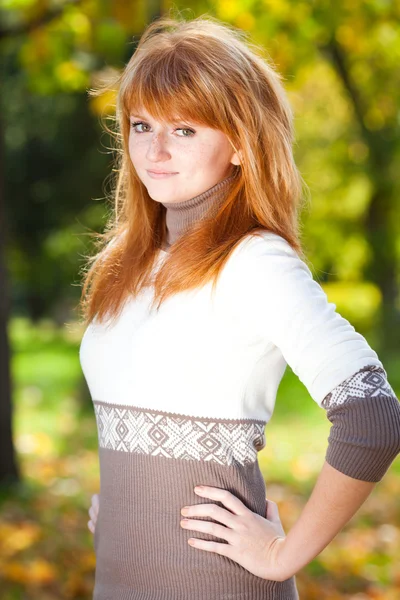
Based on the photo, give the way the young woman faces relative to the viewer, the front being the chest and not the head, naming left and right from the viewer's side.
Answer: facing the viewer and to the left of the viewer

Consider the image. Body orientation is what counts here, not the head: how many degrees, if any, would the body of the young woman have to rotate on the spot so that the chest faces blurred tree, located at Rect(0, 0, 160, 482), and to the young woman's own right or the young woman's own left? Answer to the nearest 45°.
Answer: approximately 135° to the young woman's own right

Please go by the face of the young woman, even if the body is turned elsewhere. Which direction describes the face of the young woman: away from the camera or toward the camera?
toward the camera
